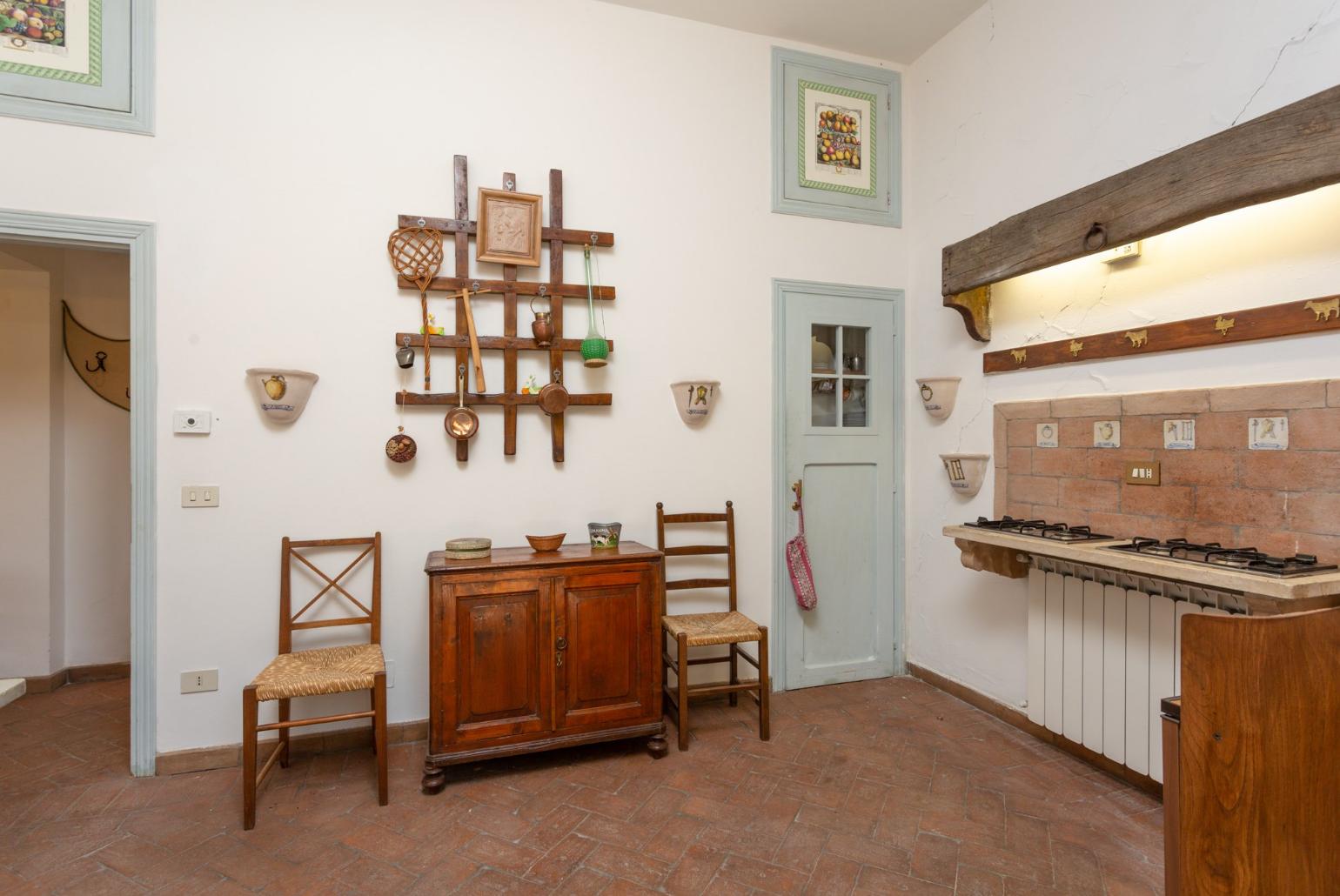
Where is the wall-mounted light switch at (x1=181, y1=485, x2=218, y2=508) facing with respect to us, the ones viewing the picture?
facing the viewer

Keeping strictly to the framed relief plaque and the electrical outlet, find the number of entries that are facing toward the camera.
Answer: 2

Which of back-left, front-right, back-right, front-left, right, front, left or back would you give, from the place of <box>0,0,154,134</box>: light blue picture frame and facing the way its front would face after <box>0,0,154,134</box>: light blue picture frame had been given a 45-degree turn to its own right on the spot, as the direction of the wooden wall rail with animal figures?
left

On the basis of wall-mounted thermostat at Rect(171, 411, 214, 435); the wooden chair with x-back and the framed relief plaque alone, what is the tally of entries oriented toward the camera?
3

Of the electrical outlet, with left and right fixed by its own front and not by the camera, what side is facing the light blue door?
left

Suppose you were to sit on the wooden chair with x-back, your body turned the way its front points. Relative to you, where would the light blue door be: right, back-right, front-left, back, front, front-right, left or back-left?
left

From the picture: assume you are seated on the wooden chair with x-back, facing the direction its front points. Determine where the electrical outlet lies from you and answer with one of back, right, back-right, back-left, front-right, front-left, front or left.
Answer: back-right

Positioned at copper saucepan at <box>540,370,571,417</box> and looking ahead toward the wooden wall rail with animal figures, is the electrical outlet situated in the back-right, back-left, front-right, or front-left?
back-right

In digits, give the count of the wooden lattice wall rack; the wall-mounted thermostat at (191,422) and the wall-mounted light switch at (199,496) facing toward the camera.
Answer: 3

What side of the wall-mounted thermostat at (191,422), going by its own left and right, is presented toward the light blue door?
left

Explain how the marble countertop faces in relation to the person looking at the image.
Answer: facing the viewer and to the left of the viewer

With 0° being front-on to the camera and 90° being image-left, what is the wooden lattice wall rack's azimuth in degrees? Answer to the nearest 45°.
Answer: approximately 0°
